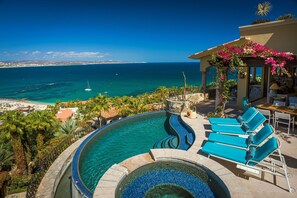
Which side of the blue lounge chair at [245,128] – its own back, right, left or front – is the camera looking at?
left

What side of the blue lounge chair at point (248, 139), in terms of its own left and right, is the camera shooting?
left

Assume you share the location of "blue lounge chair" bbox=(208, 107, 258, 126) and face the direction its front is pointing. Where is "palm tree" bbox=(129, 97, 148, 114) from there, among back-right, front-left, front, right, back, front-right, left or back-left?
front-right

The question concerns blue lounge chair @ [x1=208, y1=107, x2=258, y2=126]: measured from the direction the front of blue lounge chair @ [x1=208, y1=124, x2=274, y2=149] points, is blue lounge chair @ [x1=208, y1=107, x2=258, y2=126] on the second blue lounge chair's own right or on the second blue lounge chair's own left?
on the second blue lounge chair's own right

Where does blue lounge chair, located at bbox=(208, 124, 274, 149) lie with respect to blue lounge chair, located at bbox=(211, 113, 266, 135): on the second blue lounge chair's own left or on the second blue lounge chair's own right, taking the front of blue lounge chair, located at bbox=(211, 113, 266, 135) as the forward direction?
on the second blue lounge chair's own left

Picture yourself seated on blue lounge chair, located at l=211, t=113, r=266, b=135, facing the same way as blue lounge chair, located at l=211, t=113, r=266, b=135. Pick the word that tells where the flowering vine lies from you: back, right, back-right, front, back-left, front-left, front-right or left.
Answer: right

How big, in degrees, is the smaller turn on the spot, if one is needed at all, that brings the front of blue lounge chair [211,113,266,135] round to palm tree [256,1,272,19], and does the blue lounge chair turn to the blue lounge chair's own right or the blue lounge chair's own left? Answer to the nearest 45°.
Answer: approximately 90° to the blue lounge chair's own right

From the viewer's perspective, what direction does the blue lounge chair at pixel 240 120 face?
to the viewer's left

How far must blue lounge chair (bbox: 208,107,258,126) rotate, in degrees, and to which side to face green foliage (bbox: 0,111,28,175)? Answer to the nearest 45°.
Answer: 0° — it already faces it

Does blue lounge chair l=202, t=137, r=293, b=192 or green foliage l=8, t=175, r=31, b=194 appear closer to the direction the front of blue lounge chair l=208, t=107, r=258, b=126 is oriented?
the green foliage

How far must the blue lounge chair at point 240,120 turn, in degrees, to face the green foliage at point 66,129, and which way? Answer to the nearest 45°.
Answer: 0° — it already faces it
